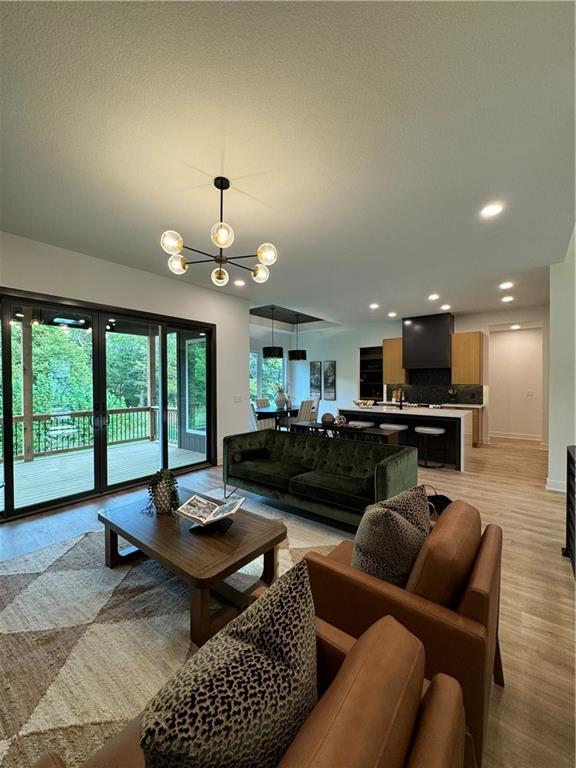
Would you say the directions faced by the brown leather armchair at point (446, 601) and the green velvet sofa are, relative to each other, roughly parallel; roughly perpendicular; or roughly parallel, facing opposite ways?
roughly perpendicular

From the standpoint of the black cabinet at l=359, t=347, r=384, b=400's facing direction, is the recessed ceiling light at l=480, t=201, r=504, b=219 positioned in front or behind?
in front

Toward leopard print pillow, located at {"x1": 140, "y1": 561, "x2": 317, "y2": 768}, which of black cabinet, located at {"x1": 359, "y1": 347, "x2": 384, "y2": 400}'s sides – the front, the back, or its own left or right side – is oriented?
front

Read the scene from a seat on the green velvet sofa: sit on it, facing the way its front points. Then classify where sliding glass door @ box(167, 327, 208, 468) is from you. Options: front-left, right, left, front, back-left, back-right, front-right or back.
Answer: right

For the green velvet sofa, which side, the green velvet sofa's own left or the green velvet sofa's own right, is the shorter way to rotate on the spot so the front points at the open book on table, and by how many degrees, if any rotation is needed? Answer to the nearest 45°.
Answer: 0° — it already faces it

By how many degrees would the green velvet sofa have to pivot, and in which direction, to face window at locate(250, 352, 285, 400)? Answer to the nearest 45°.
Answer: approximately 135° to its right

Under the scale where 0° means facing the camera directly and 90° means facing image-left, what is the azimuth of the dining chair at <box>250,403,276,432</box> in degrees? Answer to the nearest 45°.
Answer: approximately 270°

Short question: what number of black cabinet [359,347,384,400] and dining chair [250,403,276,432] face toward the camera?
1

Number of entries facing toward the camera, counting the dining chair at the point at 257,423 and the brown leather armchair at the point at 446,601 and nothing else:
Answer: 0

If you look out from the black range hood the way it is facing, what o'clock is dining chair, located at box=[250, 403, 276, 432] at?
The dining chair is roughly at 2 o'clock from the black range hood.

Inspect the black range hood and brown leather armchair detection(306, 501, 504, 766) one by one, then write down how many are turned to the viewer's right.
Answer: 0

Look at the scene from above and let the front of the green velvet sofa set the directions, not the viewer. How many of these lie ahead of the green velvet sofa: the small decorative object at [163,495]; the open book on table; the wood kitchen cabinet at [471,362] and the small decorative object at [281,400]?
2

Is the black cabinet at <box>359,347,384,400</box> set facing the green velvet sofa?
yes

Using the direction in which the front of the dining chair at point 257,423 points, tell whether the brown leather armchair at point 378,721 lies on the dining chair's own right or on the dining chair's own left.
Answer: on the dining chair's own right

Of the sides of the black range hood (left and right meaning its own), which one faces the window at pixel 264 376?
right
